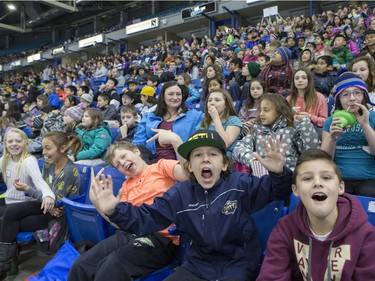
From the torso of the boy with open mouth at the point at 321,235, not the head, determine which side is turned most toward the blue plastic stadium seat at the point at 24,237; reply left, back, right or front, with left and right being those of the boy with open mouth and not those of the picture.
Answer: right

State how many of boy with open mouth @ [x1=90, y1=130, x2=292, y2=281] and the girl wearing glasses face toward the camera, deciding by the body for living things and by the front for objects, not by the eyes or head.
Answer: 2

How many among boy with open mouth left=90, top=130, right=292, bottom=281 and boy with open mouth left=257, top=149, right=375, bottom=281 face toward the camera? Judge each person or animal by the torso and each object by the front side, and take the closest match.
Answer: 2

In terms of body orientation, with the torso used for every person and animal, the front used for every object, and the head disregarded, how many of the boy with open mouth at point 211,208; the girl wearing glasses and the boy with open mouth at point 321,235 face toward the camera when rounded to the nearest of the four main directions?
3

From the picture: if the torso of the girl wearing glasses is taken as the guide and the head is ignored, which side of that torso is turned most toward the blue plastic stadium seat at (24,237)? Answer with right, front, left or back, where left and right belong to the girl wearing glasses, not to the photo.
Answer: right

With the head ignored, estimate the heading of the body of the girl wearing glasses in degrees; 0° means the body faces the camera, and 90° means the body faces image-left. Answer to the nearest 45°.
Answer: approximately 0°

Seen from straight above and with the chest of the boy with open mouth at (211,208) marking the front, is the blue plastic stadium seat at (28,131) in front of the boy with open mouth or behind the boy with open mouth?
behind

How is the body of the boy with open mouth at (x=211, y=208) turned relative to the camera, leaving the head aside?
toward the camera
